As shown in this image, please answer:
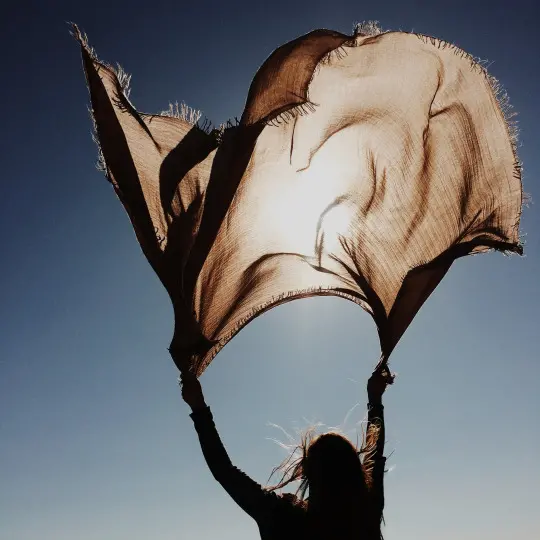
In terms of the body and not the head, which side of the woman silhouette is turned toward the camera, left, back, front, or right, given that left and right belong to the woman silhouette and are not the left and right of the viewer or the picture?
back
